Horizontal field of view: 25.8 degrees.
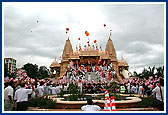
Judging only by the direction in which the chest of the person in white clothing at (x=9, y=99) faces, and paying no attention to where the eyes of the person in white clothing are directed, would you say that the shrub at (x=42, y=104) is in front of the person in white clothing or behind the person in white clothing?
in front

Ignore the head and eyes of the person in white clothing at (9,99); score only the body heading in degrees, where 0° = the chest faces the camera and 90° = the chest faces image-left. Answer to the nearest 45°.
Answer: approximately 225°
